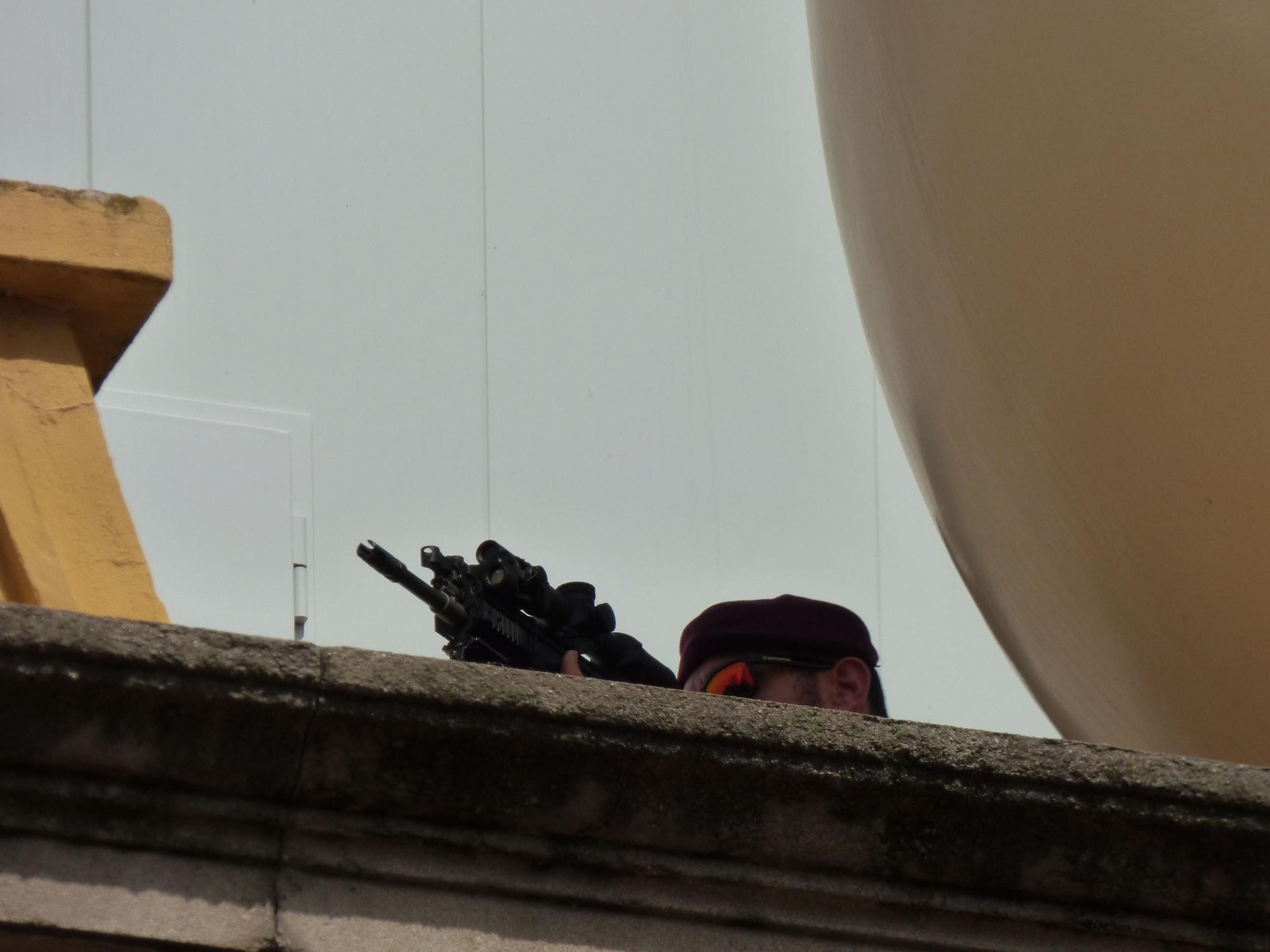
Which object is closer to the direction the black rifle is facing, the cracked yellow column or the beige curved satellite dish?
the cracked yellow column

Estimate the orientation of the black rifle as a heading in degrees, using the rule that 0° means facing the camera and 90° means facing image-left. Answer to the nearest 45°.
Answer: approximately 45°
